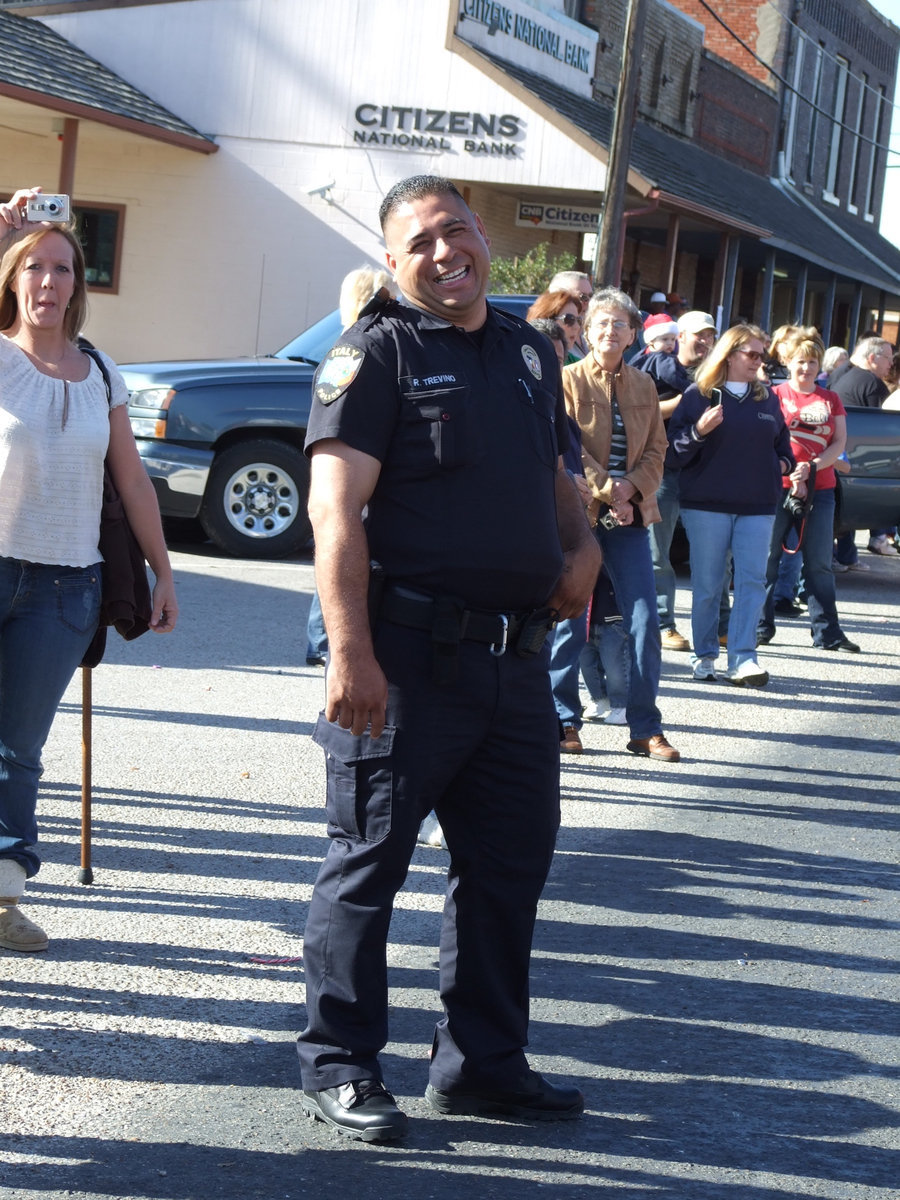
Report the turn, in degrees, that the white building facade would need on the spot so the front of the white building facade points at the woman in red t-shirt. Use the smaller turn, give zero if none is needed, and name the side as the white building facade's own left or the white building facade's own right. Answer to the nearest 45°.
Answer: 0° — it already faces them

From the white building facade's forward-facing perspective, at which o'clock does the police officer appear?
The police officer is roughly at 12 o'clock from the white building facade.

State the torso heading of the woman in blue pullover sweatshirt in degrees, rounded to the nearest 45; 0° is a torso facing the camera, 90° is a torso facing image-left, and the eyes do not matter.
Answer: approximately 0°

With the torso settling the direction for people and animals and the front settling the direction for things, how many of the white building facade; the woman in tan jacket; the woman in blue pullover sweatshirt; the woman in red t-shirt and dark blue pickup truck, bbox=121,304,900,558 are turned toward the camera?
4

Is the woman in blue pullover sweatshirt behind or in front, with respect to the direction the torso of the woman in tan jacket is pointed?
behind

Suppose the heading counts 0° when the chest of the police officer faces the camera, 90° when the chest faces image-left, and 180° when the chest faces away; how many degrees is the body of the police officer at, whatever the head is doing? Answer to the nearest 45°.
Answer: approximately 315°

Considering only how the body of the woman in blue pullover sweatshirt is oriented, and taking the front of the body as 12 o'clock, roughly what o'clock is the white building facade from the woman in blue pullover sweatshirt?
The white building facade is roughly at 5 o'clock from the woman in blue pullover sweatshirt.

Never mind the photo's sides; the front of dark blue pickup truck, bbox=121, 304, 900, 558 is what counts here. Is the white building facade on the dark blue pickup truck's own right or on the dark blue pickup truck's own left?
on the dark blue pickup truck's own right

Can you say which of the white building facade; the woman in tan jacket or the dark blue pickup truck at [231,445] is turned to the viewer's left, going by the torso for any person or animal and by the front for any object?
the dark blue pickup truck

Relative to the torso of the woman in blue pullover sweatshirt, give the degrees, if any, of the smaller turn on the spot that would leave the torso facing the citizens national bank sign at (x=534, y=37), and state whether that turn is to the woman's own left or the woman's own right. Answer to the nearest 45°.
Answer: approximately 180°

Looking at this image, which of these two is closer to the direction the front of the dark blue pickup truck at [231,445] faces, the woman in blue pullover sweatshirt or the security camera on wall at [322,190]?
the security camera on wall
